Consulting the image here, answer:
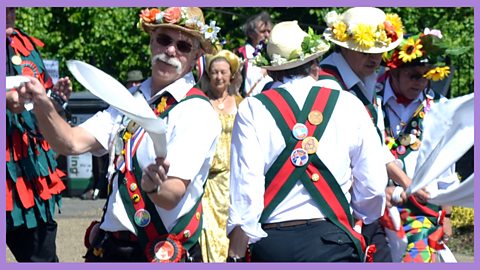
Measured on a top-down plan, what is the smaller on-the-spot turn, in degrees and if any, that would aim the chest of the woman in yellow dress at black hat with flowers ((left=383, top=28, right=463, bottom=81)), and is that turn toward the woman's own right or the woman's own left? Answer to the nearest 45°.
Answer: approximately 45° to the woman's own left

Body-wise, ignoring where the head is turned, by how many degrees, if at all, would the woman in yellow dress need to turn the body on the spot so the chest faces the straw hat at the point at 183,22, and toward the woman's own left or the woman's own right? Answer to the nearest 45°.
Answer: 0° — they already face it

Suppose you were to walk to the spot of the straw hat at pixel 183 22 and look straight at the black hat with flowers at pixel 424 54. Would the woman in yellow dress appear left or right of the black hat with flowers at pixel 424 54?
left

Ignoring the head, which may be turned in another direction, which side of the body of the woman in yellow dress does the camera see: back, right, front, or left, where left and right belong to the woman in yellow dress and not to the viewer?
front
